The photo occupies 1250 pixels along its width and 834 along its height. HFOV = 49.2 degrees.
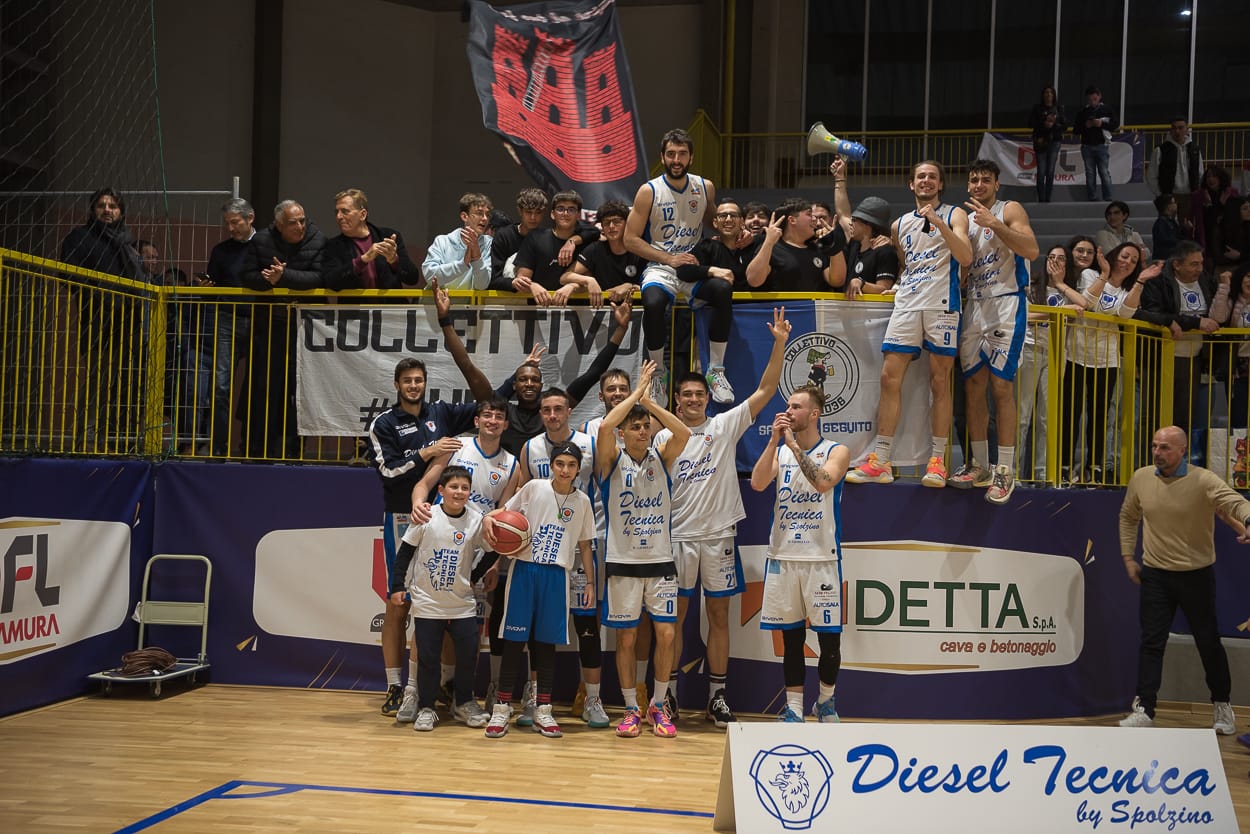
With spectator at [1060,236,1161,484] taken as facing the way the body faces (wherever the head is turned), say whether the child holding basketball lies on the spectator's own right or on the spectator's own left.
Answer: on the spectator's own right

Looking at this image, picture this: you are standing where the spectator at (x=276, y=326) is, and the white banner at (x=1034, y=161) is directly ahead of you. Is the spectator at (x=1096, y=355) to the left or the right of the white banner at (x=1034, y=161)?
right

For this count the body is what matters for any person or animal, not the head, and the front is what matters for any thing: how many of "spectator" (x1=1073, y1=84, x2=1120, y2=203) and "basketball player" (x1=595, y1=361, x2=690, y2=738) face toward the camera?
2

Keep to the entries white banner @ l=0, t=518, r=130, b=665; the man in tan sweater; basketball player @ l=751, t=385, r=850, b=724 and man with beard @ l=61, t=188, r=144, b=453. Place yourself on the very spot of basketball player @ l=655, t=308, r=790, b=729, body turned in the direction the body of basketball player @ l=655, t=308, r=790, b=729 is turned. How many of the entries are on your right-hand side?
2

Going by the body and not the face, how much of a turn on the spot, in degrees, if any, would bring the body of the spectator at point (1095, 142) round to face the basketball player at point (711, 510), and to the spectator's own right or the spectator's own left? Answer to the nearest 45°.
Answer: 0° — they already face them

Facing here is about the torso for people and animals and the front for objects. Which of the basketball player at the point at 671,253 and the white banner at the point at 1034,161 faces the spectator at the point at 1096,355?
the white banner

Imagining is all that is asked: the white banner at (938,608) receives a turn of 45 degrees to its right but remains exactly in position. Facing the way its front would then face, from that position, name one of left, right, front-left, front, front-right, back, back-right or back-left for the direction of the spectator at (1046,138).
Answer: back-right

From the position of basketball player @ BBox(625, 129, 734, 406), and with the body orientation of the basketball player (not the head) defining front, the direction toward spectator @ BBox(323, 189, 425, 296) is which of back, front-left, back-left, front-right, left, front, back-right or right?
right

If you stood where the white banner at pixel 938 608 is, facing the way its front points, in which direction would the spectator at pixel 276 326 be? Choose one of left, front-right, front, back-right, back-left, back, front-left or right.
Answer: right

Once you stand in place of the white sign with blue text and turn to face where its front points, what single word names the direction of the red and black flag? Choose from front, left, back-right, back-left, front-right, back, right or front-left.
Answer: back-right
